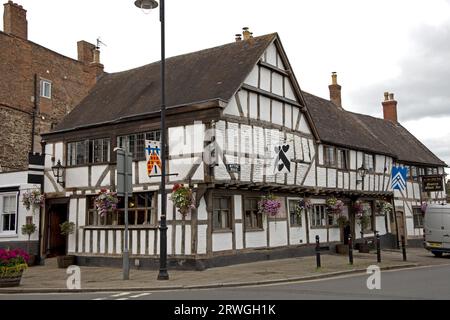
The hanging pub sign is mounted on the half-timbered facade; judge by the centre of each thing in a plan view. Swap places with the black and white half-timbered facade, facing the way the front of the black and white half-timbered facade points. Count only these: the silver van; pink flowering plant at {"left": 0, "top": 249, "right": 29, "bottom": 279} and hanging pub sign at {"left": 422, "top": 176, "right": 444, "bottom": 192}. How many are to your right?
1

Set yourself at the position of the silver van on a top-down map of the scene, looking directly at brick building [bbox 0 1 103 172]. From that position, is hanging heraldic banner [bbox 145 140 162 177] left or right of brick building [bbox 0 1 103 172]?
left

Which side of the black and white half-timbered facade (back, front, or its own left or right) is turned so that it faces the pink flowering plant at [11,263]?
right

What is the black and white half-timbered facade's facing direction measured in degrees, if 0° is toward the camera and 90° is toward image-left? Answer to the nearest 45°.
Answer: approximately 315°

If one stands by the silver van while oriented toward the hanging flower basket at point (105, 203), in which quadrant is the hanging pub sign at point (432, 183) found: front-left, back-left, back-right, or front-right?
back-right

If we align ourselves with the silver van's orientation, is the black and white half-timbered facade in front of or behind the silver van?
behind
